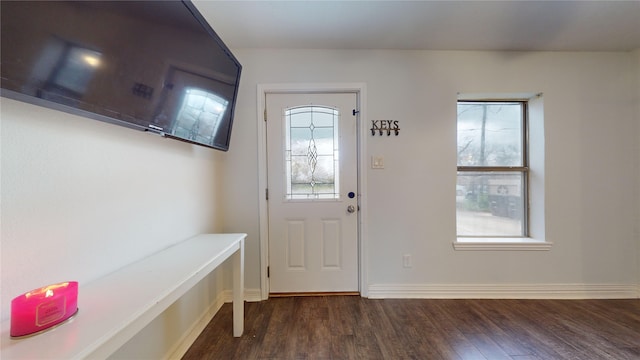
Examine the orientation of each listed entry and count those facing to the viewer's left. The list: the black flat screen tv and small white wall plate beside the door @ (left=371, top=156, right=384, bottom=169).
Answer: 0

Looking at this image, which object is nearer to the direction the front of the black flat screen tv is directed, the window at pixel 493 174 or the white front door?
the window

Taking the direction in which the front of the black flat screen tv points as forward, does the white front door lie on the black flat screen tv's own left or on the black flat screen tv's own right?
on the black flat screen tv's own left

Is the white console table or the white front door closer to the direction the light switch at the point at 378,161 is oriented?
the white console table

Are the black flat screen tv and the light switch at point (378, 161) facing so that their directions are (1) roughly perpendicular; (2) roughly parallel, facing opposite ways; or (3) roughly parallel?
roughly perpendicular

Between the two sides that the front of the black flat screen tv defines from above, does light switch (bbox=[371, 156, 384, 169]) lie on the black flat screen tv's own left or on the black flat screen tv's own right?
on the black flat screen tv's own left

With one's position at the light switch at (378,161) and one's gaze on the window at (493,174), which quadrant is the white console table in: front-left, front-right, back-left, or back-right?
back-right

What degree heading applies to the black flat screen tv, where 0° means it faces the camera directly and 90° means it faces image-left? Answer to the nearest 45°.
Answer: approximately 315°

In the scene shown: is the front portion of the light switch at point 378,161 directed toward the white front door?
no

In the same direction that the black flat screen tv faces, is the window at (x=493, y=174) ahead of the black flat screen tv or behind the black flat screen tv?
ahead

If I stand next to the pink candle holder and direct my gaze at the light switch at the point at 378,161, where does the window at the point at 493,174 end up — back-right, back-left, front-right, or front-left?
front-right

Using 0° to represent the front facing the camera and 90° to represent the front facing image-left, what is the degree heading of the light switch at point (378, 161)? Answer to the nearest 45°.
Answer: approximately 0°

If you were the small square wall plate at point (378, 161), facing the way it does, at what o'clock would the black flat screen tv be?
The black flat screen tv is roughly at 1 o'clock from the small square wall plate.
